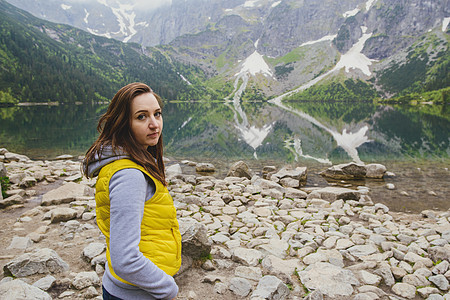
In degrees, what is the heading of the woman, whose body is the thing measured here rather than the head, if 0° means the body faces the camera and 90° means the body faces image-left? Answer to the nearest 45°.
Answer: approximately 270°

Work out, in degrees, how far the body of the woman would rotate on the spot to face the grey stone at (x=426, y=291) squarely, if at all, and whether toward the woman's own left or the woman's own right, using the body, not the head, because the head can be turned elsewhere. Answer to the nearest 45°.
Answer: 0° — they already face it

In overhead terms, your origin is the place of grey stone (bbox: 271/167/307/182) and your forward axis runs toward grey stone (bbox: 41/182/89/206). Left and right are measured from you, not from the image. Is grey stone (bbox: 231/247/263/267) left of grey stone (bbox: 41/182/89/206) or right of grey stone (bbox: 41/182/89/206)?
left

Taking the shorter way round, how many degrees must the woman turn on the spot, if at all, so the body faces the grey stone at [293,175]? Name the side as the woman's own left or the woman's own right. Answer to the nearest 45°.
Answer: approximately 45° to the woman's own left
